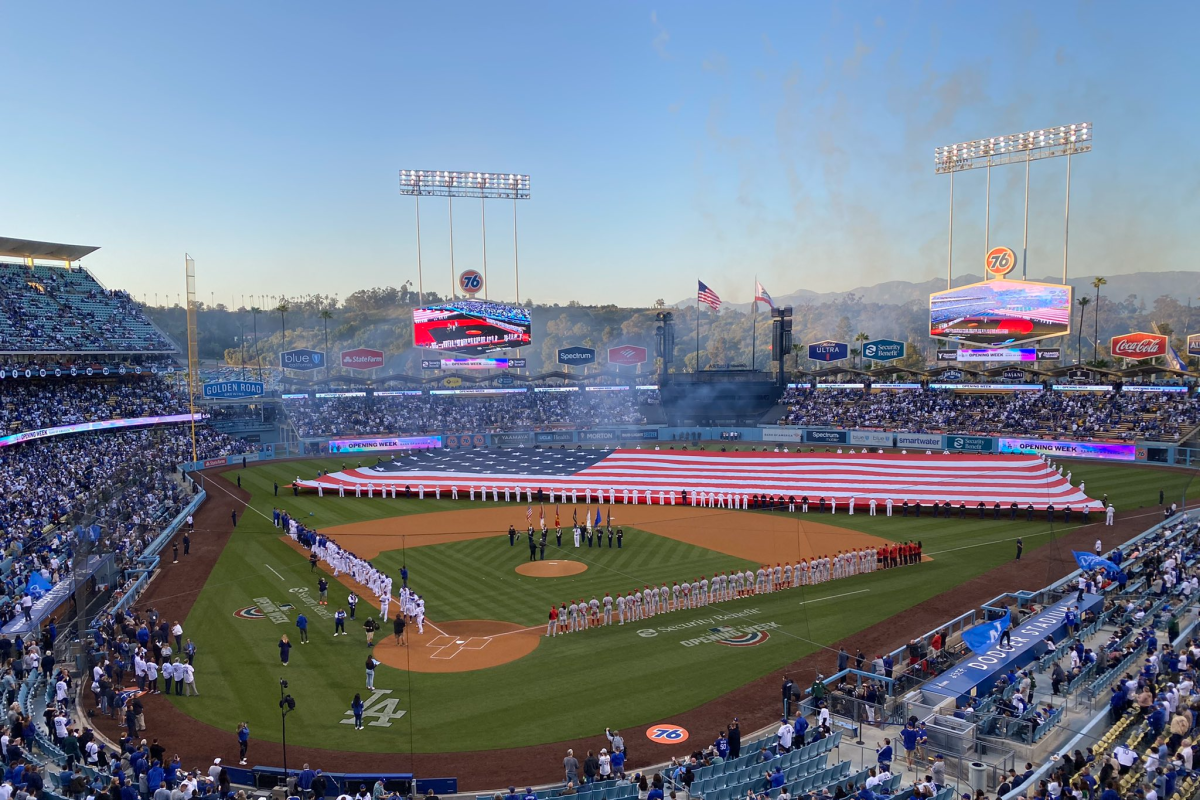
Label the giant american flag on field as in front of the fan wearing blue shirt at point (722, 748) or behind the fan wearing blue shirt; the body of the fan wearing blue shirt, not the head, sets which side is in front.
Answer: in front

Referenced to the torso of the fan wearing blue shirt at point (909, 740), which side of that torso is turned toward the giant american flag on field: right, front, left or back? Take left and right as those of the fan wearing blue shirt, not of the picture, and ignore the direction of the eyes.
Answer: front

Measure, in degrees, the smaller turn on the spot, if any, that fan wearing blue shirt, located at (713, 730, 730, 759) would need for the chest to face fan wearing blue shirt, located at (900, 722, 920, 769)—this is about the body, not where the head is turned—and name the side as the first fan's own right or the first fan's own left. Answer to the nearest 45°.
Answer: approximately 90° to the first fan's own right

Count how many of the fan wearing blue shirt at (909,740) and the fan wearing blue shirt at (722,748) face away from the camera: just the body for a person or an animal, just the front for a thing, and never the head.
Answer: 2

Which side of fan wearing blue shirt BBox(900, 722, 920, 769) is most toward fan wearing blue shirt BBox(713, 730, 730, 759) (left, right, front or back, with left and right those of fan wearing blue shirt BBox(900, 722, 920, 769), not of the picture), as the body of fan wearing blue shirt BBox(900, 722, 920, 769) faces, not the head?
left

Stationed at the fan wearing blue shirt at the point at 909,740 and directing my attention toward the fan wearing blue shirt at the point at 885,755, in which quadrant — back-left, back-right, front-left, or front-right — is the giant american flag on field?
back-right

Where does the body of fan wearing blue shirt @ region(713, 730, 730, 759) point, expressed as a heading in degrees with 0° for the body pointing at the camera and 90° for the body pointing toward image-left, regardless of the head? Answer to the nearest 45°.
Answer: approximately 180°

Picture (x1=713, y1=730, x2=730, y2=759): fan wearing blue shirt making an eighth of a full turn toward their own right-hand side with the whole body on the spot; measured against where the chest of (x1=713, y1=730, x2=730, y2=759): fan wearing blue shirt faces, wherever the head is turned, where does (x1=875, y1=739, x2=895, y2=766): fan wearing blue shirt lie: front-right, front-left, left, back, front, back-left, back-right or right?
front-right

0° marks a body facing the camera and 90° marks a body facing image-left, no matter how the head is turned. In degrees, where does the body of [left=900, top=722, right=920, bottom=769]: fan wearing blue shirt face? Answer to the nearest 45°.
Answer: approximately 180°

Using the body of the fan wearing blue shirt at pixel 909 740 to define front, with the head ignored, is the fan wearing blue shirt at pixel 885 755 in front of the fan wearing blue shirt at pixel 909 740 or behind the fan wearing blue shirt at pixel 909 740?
behind
